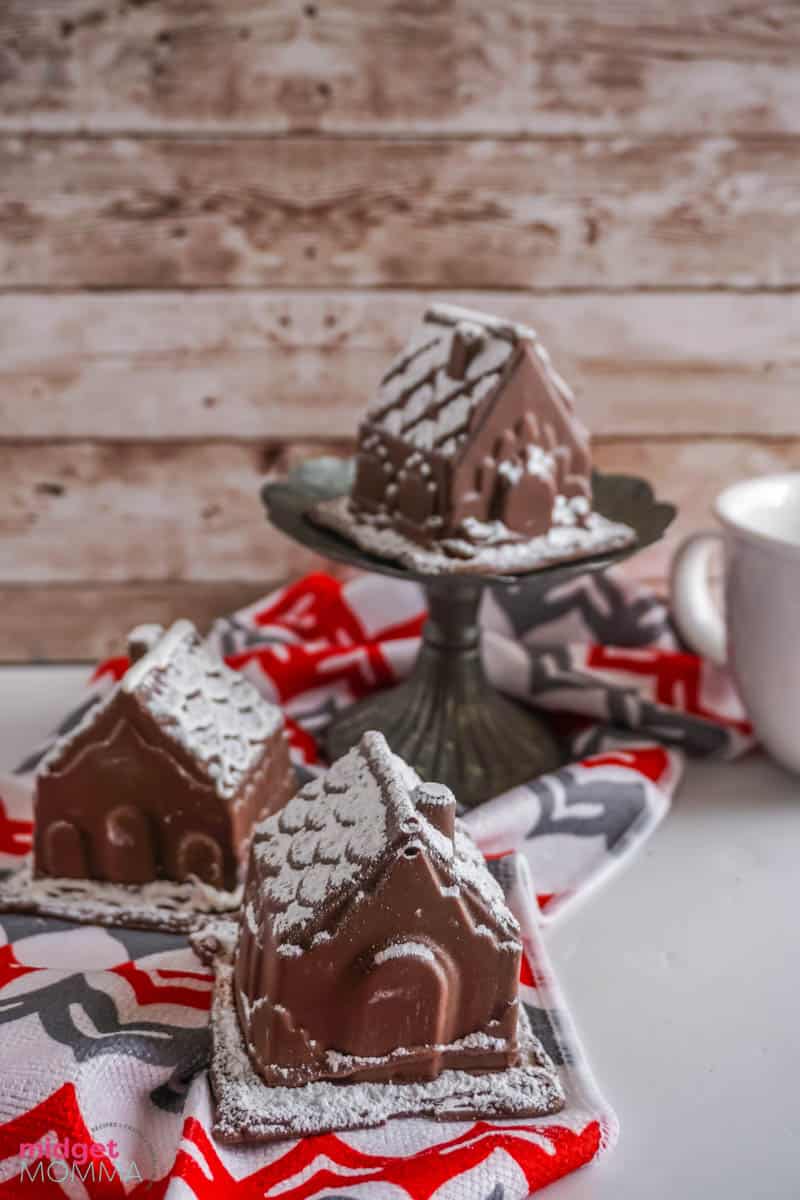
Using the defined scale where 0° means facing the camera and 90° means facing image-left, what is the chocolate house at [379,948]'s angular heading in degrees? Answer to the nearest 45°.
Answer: approximately 0°

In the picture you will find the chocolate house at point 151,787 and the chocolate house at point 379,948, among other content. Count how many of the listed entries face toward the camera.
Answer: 2

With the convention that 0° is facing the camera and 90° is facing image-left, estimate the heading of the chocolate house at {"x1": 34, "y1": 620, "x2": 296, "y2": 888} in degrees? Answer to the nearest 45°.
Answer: approximately 0°

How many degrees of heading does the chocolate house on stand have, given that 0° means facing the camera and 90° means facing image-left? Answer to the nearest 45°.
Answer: approximately 315°
